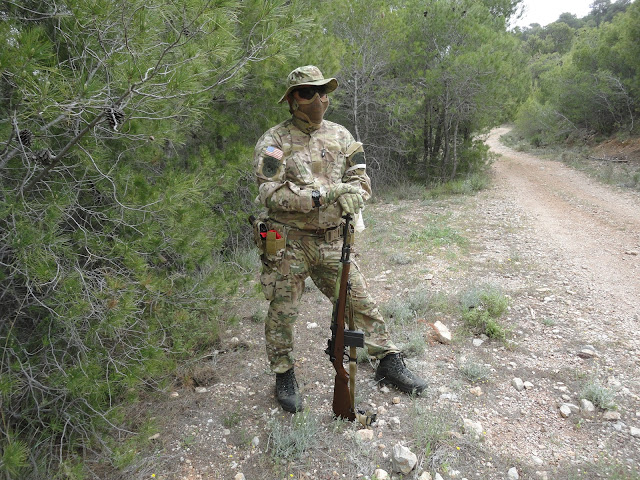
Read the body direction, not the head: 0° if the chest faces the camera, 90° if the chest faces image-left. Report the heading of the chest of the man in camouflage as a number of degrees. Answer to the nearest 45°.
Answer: approximately 315°

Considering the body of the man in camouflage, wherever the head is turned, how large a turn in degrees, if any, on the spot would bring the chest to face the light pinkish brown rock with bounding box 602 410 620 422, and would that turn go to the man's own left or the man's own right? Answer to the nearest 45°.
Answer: approximately 45° to the man's own left

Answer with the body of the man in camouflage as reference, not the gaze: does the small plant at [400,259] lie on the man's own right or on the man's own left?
on the man's own left

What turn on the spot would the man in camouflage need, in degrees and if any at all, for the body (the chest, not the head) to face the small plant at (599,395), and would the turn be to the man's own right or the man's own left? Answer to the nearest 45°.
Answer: approximately 45° to the man's own left

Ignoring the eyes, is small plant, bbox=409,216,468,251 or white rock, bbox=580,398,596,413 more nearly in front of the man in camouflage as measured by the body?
the white rock

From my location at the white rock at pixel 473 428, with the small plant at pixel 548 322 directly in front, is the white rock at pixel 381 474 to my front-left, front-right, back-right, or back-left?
back-left

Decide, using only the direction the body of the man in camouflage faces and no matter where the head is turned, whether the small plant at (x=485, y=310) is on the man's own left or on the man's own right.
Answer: on the man's own left

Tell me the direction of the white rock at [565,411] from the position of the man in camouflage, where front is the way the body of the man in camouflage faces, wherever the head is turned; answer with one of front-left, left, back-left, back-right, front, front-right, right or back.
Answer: front-left
